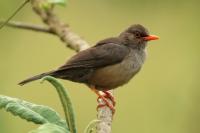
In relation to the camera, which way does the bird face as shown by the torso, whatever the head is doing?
to the viewer's right

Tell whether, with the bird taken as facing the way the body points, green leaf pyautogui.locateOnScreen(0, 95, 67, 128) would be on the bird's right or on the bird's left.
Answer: on the bird's right

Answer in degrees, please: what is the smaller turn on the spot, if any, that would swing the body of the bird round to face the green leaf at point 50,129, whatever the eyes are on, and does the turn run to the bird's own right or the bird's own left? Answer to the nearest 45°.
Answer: approximately 90° to the bird's own right
